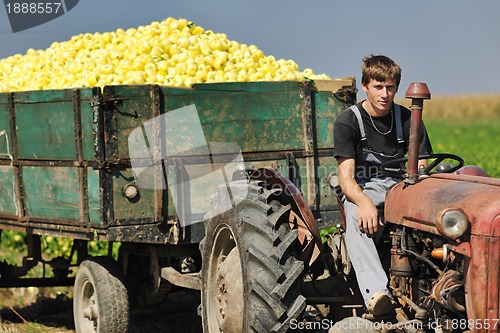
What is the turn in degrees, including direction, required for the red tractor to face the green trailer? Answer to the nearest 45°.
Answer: approximately 180°

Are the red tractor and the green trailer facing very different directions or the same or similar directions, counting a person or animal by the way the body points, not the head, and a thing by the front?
same or similar directions

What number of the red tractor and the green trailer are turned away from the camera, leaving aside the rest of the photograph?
0

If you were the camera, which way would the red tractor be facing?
facing the viewer and to the right of the viewer

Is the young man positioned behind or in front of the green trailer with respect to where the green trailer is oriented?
in front

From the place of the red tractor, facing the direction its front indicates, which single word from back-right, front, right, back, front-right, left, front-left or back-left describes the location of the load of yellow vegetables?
back
